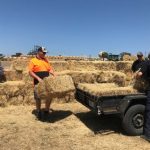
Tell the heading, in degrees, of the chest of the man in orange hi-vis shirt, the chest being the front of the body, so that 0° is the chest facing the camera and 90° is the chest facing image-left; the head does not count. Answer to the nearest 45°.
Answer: approximately 315°

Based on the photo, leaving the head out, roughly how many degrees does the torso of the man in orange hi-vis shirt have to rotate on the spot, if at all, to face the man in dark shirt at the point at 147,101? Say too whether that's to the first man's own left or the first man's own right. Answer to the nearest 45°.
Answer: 0° — they already face them

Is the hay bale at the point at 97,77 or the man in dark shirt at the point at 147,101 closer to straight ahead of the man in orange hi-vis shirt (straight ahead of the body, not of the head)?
the man in dark shirt

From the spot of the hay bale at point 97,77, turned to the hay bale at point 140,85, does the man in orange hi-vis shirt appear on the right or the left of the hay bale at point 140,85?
right

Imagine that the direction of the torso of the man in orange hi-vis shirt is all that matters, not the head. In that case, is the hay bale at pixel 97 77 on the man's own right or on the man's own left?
on the man's own left
